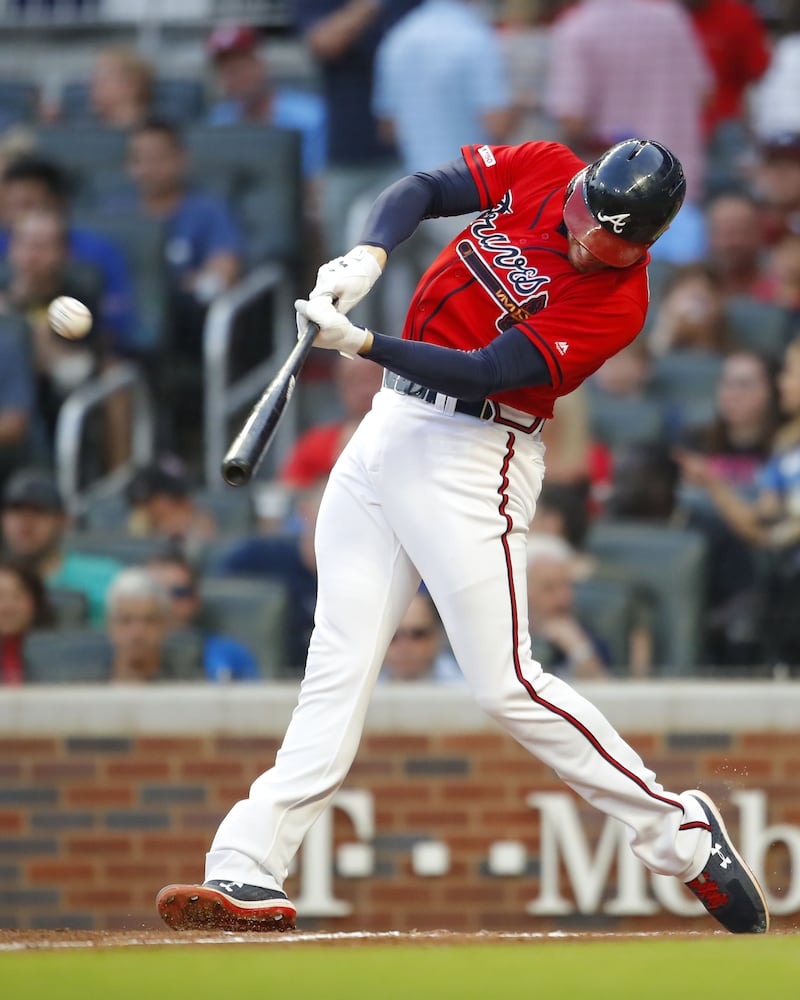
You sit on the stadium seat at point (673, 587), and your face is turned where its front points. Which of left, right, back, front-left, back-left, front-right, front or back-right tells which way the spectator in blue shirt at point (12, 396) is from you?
right

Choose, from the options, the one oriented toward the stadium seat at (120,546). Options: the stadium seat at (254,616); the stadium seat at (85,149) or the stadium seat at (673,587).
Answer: the stadium seat at (85,149)

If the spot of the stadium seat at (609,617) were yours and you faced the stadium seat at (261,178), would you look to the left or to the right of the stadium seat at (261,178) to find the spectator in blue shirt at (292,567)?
left

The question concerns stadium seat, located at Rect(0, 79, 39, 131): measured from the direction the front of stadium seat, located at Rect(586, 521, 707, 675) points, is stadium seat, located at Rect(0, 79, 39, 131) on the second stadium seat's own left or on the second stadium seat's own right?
on the second stadium seat's own right

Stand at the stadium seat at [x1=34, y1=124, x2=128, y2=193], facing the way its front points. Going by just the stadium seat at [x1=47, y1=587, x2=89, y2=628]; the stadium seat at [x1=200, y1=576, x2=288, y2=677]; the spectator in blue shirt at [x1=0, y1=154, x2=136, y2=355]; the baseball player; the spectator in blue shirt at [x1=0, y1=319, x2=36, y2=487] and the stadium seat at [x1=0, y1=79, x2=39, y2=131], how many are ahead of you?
5

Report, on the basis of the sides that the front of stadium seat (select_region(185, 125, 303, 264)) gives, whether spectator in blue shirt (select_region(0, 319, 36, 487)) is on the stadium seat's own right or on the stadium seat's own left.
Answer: on the stadium seat's own right

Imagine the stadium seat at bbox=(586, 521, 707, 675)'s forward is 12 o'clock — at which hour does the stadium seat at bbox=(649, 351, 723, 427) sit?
the stadium seat at bbox=(649, 351, 723, 427) is roughly at 6 o'clock from the stadium seat at bbox=(586, 521, 707, 675).

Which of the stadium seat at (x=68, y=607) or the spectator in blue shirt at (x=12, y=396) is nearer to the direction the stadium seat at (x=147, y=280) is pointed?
the stadium seat

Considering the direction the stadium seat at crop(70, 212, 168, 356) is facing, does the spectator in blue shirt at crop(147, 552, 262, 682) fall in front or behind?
in front

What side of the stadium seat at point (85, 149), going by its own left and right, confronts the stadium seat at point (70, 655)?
front

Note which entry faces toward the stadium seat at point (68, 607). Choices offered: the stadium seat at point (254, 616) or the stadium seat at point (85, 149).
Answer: the stadium seat at point (85, 149)

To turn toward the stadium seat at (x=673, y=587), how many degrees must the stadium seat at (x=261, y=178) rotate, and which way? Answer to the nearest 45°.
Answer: approximately 45° to its left

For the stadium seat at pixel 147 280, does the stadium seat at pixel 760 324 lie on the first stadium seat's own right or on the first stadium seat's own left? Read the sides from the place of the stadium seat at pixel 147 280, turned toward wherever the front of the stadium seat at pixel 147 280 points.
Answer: on the first stadium seat's own left

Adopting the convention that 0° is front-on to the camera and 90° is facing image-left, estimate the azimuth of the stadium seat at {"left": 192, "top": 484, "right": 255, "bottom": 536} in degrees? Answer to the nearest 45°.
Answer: approximately 0°

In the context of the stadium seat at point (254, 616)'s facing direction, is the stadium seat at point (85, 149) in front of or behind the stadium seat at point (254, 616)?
behind

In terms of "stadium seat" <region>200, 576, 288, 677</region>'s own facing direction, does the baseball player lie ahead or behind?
ahead
